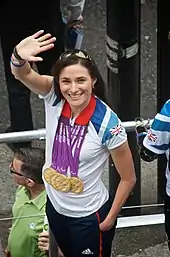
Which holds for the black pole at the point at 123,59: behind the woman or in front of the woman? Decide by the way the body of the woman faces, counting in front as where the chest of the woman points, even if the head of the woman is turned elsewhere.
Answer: behind

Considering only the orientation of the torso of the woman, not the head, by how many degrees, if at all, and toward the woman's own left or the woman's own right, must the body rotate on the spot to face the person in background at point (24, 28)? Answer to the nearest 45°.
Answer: approximately 135° to the woman's own right
